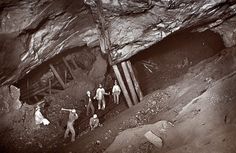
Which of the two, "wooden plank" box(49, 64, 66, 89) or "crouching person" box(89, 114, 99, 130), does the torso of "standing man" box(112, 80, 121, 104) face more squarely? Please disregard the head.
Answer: the crouching person

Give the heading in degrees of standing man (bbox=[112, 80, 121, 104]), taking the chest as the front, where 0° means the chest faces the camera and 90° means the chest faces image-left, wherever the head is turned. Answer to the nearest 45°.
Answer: approximately 0°

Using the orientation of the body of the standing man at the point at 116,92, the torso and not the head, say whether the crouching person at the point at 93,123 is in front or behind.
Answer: in front

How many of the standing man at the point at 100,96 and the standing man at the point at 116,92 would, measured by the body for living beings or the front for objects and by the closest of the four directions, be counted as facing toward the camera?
2

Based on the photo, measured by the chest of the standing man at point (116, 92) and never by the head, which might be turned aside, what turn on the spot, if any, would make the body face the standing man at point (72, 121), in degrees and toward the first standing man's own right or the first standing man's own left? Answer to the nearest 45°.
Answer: approximately 45° to the first standing man's own right

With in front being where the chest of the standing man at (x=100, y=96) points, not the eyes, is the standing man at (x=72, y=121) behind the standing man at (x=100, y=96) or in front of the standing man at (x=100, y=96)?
in front
